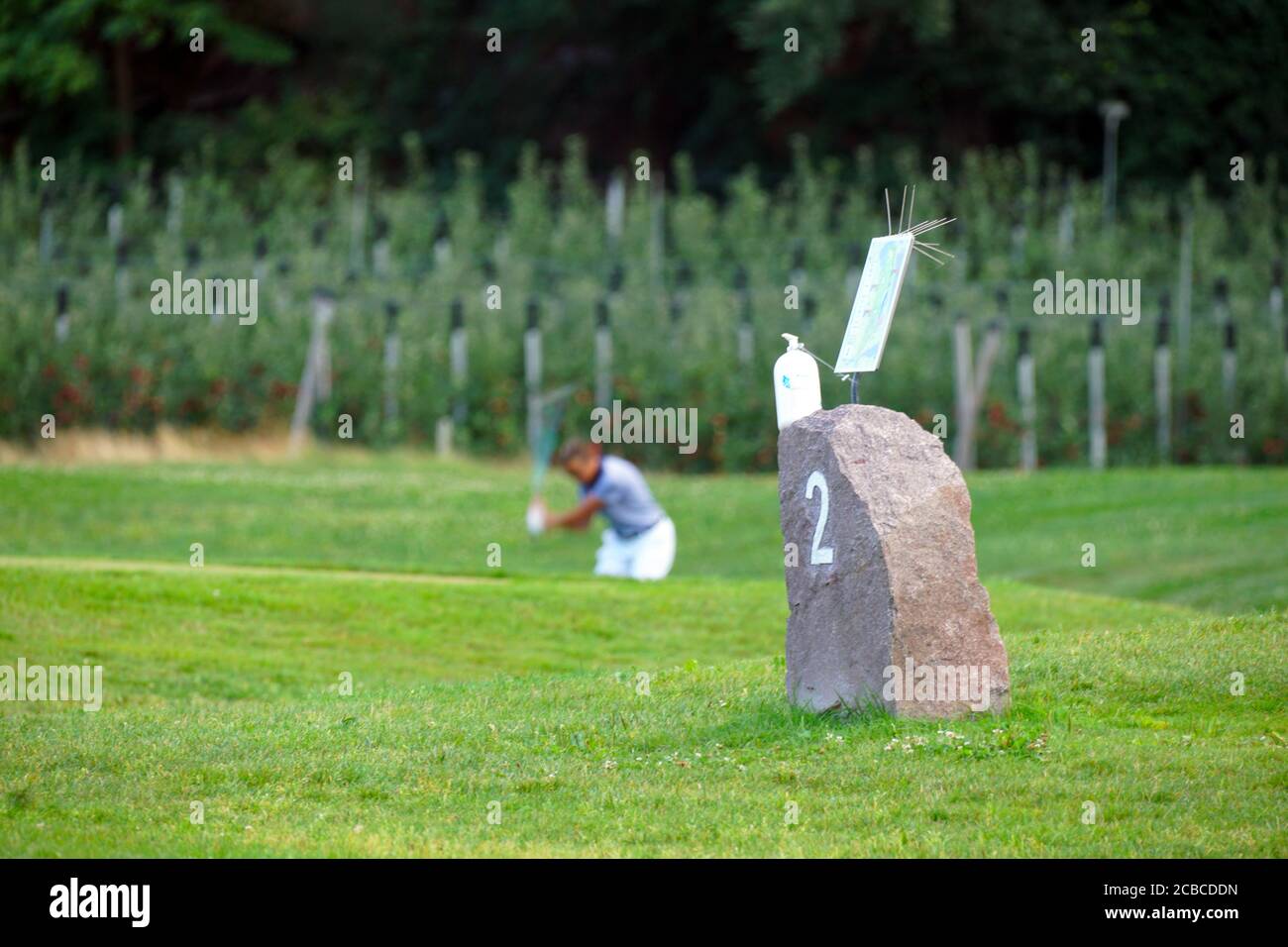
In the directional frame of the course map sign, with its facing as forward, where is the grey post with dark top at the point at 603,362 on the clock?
The grey post with dark top is roughly at 4 o'clock from the course map sign.

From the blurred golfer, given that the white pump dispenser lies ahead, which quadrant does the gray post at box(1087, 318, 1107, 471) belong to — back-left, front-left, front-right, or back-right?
back-left

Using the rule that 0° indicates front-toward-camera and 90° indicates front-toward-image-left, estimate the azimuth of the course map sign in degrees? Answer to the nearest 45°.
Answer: approximately 45°

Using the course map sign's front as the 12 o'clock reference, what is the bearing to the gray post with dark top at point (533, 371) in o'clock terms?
The gray post with dark top is roughly at 4 o'clock from the course map sign.

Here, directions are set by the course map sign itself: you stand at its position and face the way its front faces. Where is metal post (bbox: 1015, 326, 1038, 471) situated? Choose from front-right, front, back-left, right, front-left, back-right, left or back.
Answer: back-right

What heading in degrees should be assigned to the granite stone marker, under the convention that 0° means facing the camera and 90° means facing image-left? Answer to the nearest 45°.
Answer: approximately 45°

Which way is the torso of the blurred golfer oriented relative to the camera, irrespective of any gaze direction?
to the viewer's left

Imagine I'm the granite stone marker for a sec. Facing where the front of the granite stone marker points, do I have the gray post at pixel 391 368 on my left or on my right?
on my right

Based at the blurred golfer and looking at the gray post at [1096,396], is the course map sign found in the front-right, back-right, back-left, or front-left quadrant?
back-right

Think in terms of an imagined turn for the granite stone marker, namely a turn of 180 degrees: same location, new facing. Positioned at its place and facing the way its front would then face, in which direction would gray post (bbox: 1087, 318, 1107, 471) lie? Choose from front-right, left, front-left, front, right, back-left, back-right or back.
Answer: front-left
